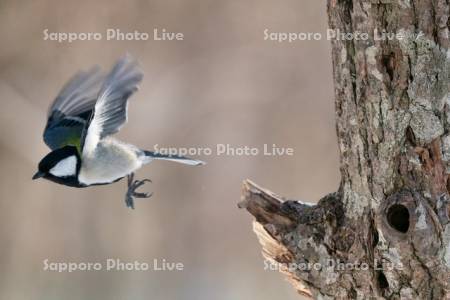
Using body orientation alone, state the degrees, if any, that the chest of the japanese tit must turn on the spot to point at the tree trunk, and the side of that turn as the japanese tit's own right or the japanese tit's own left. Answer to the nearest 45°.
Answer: approximately 135° to the japanese tit's own left

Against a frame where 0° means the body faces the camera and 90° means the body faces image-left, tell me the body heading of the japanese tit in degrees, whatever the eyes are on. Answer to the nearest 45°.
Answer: approximately 90°
